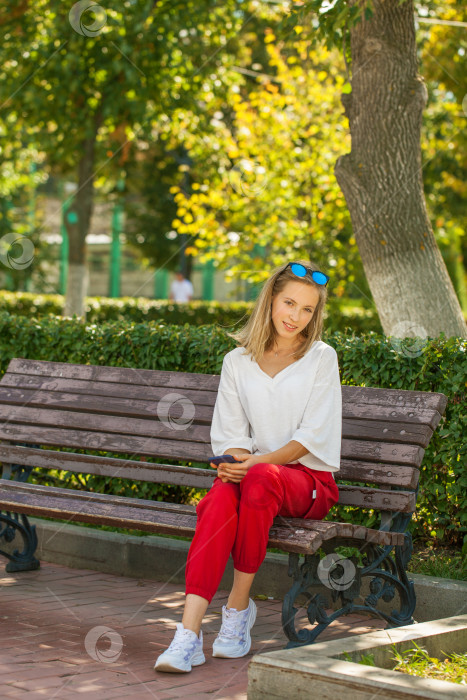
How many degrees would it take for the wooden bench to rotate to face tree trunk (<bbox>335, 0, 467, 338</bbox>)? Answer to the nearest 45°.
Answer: approximately 180°

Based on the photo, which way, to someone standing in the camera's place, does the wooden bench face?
facing the viewer and to the left of the viewer

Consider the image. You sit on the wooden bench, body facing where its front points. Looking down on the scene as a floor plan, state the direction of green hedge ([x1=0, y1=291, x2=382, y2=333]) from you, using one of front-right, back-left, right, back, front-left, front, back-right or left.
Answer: back-right

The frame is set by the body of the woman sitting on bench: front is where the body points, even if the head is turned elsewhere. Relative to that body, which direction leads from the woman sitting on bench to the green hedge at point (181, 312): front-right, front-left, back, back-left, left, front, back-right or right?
back-right

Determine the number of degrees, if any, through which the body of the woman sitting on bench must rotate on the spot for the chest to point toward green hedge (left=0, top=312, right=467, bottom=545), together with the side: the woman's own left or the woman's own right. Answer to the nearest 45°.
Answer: approximately 180°
